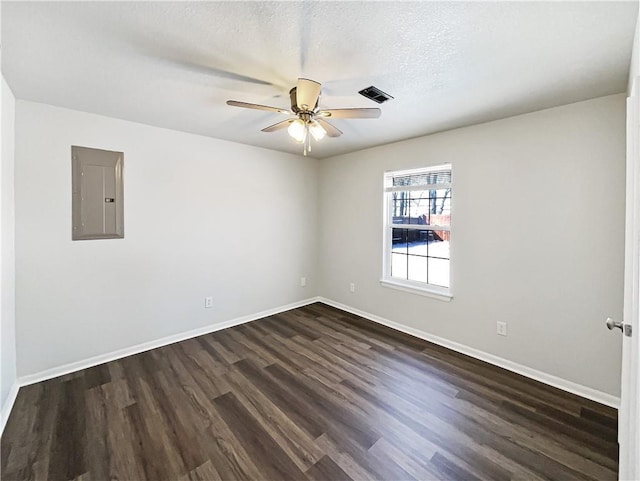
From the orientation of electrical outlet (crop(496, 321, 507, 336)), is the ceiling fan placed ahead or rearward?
ahead

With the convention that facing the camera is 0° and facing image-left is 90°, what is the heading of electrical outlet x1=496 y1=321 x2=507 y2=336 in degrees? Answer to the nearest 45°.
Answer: approximately 45°
